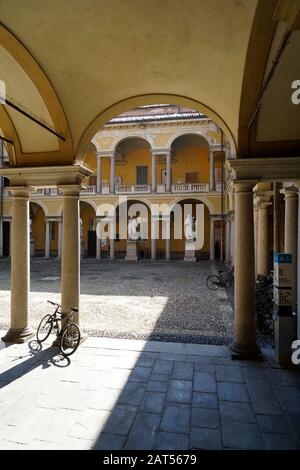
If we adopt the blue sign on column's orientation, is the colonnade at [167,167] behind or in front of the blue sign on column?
behind

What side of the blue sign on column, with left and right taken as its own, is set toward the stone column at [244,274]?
right

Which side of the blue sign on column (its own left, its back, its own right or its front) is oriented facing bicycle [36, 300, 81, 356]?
right
